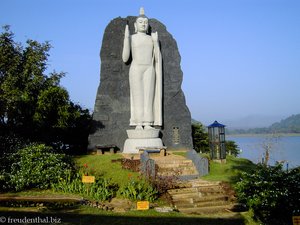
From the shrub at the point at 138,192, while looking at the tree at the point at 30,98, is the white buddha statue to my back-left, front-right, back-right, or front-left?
front-right

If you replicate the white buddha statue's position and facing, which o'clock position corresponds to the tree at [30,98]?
The tree is roughly at 2 o'clock from the white buddha statue.

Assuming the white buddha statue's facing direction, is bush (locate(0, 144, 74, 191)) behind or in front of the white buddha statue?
in front

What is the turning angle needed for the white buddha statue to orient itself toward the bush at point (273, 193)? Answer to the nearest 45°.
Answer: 0° — it already faces it

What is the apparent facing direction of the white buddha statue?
toward the camera

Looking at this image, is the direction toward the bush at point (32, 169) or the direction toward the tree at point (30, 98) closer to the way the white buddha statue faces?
the bush

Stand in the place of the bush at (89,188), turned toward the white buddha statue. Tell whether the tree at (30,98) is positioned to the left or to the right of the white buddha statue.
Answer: left

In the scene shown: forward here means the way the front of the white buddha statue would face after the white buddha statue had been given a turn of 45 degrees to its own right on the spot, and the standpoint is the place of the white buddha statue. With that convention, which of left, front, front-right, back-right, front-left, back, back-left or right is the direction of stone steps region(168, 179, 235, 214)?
front-left

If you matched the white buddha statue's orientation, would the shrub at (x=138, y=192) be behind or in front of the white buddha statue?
in front
